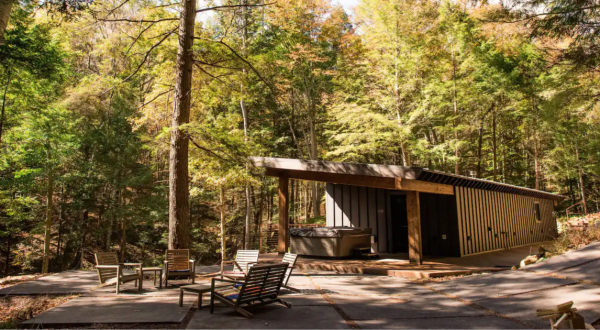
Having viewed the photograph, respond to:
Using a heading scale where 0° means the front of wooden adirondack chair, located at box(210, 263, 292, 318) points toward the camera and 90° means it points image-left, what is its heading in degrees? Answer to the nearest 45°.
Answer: approximately 135°

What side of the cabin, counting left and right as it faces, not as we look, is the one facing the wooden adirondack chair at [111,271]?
front

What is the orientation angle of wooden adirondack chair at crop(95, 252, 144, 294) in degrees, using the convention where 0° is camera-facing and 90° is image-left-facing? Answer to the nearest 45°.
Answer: approximately 315°

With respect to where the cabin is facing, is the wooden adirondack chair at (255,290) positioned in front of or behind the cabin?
in front

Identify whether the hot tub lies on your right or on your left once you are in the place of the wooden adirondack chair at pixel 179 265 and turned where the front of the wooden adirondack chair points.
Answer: on your left

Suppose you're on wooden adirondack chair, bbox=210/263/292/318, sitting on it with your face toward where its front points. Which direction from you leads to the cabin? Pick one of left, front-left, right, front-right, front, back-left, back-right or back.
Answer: right

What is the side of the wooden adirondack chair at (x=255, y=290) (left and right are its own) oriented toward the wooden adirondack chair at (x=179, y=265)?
front

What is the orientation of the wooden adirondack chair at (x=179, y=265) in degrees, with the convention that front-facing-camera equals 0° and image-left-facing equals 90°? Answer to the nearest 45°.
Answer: approximately 0°

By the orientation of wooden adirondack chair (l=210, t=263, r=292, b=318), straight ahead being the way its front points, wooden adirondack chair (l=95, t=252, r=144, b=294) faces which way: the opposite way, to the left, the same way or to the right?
the opposite way

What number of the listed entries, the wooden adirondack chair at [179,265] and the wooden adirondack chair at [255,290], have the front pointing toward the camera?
1

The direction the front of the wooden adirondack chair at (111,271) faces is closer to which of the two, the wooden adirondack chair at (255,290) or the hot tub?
the wooden adirondack chair
